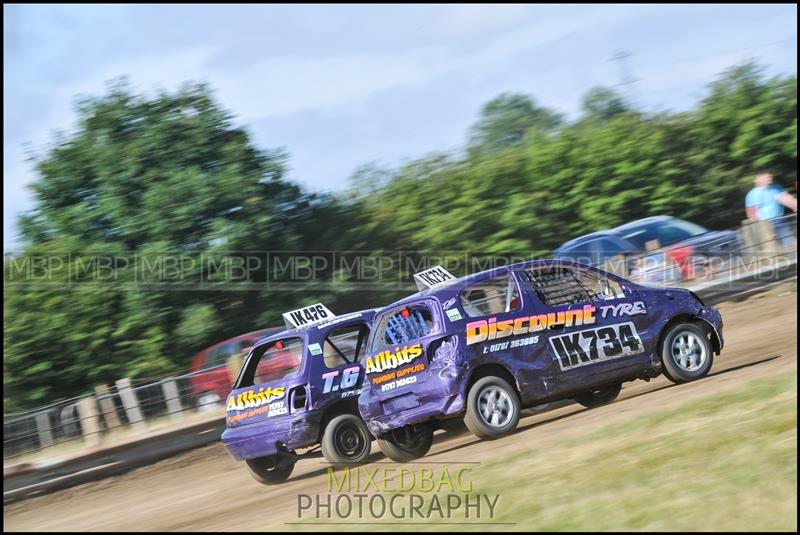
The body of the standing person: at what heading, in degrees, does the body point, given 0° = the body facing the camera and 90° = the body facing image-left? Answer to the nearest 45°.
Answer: approximately 0°

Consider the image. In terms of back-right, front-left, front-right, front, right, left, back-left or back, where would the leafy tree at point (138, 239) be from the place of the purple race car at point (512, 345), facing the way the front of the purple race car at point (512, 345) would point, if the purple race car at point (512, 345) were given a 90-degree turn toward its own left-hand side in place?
front

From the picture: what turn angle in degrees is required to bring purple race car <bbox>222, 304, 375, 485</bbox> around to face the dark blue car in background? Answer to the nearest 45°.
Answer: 0° — it already faces it

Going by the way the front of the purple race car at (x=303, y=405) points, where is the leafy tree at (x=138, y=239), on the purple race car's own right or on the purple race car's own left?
on the purple race car's own left

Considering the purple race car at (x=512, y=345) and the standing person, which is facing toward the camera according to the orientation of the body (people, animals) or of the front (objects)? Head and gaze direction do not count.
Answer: the standing person

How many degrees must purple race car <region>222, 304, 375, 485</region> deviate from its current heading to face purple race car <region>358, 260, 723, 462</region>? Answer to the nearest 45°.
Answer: approximately 45° to its right

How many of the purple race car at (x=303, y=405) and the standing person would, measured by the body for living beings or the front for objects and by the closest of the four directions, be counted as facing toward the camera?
1

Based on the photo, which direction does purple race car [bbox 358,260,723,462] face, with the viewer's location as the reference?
facing away from the viewer and to the right of the viewer

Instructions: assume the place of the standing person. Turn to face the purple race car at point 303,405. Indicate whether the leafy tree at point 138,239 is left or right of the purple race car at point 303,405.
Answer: right

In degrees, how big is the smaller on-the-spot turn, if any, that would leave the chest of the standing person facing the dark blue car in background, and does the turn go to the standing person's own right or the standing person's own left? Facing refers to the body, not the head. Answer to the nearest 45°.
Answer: approximately 45° to the standing person's own right

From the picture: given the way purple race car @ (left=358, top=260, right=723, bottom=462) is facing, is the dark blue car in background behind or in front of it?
in front

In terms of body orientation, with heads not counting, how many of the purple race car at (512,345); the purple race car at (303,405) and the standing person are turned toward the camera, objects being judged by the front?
1

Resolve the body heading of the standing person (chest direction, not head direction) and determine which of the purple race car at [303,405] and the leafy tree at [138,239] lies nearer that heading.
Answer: the purple race car

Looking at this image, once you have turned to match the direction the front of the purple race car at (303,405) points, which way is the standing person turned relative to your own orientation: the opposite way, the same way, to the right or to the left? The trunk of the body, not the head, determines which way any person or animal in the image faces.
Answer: the opposite way

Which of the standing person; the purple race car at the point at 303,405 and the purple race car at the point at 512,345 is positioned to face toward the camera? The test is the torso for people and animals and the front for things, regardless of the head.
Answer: the standing person

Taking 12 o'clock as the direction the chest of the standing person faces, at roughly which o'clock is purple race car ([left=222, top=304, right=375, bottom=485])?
The purple race car is roughly at 1 o'clock from the standing person.
